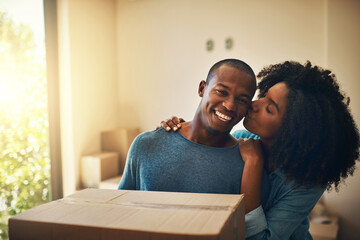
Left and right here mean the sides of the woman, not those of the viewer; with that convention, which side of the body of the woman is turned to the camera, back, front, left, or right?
left

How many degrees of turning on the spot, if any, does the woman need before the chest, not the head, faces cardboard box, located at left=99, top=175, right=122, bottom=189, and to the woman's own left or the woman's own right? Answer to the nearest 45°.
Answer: approximately 45° to the woman's own right

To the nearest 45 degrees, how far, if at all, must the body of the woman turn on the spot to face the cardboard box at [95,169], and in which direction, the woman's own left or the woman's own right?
approximately 45° to the woman's own right

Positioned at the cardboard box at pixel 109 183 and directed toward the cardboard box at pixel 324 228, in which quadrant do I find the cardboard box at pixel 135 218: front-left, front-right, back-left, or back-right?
front-right

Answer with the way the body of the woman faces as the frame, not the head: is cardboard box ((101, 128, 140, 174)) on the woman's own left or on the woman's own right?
on the woman's own right

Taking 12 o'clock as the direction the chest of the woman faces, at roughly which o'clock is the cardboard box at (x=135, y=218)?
The cardboard box is roughly at 10 o'clock from the woman.
